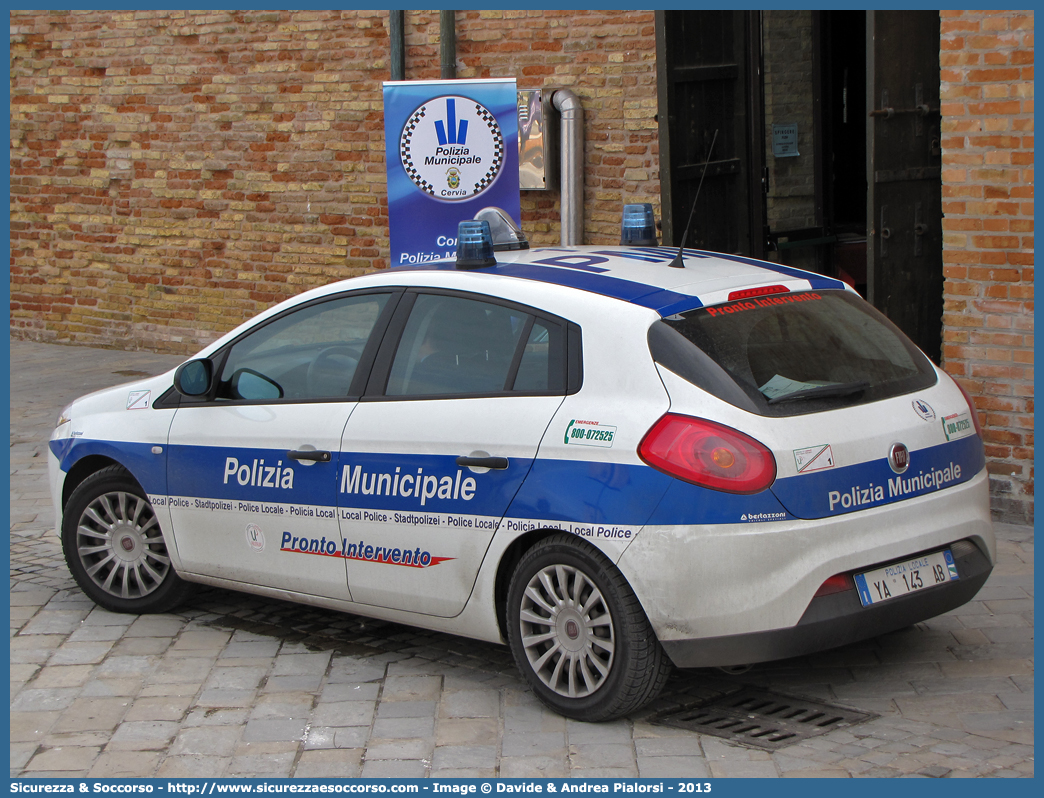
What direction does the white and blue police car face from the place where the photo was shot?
facing away from the viewer and to the left of the viewer

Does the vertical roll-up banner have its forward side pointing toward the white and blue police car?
yes

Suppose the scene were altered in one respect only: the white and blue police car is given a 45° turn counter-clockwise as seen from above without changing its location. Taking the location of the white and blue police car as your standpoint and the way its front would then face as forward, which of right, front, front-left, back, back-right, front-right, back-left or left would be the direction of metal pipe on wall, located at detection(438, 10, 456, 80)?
right

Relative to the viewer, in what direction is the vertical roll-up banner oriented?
toward the camera

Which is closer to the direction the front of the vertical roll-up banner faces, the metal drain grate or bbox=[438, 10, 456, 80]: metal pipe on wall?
the metal drain grate

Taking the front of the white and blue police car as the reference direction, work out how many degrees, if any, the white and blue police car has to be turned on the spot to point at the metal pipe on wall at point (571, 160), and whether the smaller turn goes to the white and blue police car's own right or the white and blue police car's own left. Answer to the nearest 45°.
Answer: approximately 45° to the white and blue police car's own right

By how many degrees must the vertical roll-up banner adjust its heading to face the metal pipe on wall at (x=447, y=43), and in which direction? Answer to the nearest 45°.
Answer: approximately 180°

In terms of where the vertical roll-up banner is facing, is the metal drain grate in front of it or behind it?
in front

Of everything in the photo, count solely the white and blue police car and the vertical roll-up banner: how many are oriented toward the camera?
1

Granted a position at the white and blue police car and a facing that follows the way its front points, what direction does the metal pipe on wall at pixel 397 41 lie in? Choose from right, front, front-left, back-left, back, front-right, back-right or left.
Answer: front-right

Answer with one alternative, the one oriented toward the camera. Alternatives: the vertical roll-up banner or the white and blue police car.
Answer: the vertical roll-up banner
